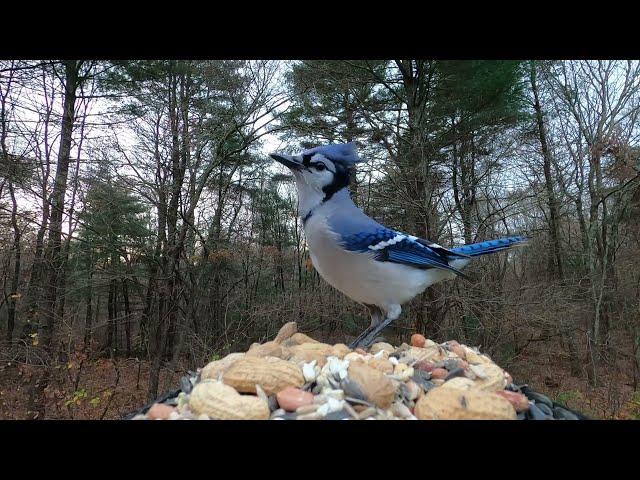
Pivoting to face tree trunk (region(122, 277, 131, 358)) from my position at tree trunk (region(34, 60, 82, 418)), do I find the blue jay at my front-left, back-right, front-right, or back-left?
back-right

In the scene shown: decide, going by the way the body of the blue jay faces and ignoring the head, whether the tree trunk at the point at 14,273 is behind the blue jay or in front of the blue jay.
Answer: in front

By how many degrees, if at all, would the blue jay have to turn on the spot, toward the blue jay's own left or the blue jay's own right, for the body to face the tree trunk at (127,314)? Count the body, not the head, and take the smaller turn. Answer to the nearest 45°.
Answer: approximately 45° to the blue jay's own right

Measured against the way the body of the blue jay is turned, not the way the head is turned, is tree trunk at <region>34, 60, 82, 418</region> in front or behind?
in front

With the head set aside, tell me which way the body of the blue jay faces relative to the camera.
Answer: to the viewer's left
